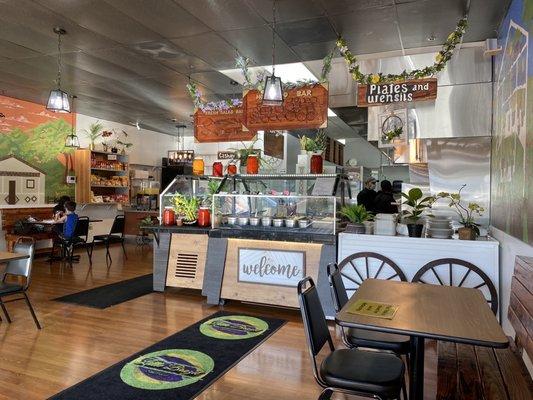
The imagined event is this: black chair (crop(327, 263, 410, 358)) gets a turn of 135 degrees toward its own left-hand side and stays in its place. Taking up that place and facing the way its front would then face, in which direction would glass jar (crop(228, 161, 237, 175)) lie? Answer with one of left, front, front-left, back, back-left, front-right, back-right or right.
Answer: front

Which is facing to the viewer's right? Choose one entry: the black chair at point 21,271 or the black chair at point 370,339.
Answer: the black chair at point 370,339

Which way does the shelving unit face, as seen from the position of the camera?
facing the viewer and to the right of the viewer

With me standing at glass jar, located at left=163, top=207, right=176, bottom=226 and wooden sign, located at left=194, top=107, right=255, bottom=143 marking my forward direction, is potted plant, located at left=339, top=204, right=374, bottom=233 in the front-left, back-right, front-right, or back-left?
front-right

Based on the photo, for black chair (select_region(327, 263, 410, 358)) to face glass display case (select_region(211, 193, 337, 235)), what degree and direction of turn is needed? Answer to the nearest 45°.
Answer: approximately 135° to its left

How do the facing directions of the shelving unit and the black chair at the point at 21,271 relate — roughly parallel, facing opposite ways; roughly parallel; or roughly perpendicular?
roughly perpendicular

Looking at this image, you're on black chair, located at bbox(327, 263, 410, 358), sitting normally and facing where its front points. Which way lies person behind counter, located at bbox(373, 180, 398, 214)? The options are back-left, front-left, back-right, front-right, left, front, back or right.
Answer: left

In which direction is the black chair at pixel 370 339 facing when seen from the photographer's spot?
facing to the right of the viewer

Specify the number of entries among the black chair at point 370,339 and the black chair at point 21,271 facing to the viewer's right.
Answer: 1

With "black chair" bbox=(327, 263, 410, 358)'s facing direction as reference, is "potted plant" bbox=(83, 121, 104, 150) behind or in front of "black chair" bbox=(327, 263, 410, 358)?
behind

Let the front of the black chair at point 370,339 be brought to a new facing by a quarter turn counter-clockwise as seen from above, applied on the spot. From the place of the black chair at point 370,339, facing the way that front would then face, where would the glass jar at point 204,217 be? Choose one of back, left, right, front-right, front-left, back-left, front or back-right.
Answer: front-left

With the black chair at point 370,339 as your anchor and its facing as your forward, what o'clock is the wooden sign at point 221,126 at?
The wooden sign is roughly at 8 o'clock from the black chair.
